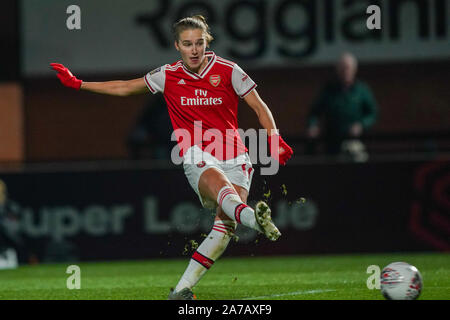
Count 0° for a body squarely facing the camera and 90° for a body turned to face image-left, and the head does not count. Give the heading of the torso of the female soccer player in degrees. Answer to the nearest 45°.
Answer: approximately 0°

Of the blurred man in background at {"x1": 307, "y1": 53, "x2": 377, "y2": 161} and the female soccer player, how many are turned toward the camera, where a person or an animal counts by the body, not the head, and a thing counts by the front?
2

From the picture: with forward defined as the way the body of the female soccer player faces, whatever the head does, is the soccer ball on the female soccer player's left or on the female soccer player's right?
on the female soccer player's left

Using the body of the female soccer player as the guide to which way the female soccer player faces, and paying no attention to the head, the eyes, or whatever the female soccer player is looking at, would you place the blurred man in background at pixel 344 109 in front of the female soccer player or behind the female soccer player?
behind

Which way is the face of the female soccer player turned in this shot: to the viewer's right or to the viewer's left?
to the viewer's right

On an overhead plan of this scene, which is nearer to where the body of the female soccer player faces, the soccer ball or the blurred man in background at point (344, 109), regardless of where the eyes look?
the soccer ball
